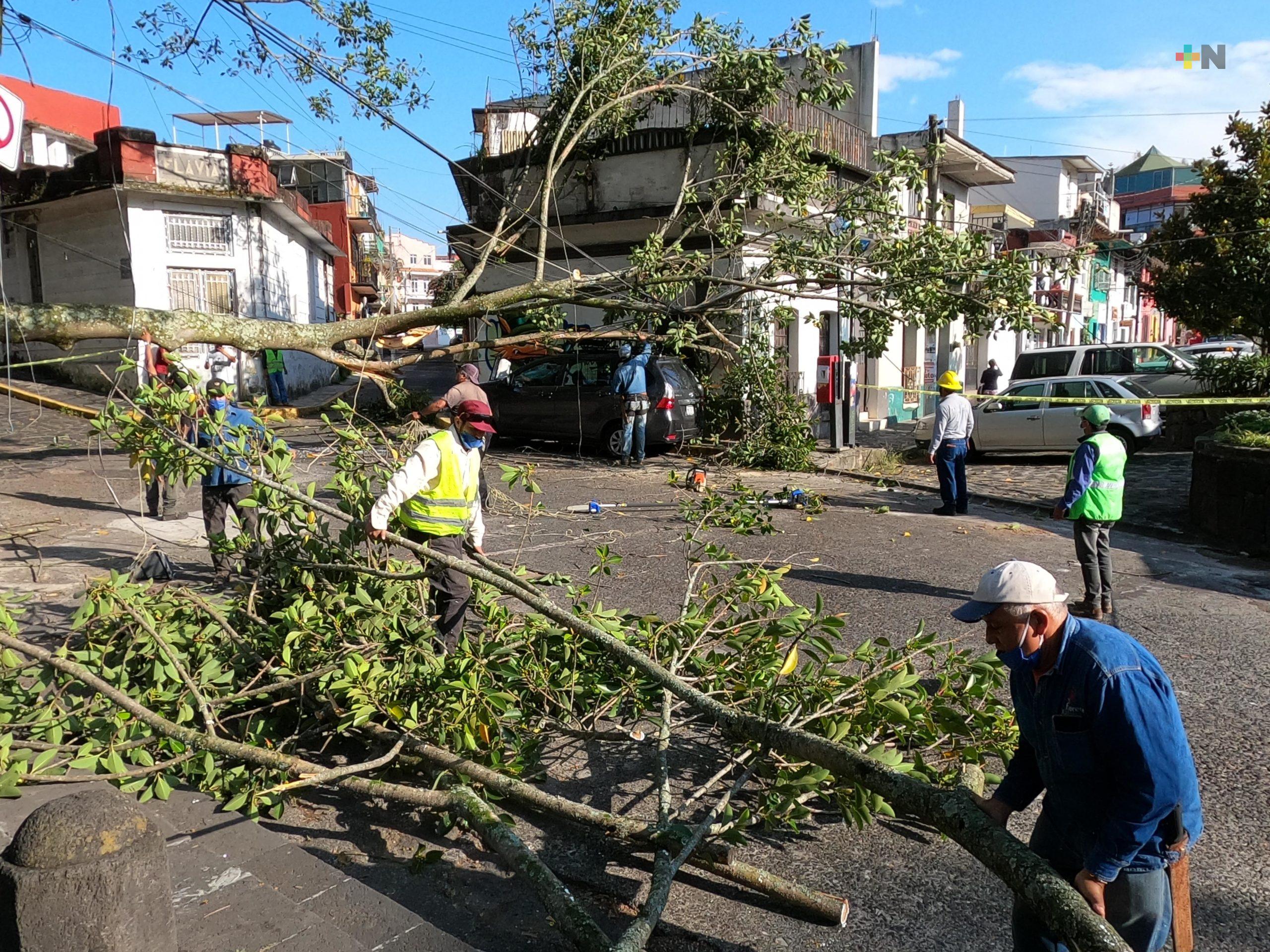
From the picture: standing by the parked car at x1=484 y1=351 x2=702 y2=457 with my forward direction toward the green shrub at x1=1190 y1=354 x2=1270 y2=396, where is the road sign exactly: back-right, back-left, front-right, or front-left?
back-right

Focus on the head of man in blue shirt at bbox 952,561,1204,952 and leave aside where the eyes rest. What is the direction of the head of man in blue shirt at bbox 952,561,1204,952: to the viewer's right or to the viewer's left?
to the viewer's left

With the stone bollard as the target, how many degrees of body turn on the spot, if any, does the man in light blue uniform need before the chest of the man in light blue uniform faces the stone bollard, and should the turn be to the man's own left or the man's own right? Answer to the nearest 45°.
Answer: approximately 180°

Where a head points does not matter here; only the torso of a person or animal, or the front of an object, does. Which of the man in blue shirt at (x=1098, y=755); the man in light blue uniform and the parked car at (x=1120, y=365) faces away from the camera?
the man in light blue uniform

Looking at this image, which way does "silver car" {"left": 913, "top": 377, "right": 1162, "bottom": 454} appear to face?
to the viewer's left

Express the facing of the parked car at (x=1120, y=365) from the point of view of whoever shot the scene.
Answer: facing to the right of the viewer

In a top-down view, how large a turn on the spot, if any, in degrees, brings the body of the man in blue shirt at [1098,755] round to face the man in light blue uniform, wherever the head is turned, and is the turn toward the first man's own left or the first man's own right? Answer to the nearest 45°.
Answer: approximately 90° to the first man's own right

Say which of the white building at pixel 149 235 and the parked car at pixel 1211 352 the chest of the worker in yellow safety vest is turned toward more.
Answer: the parked car

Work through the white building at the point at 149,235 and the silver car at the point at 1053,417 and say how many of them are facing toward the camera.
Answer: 1

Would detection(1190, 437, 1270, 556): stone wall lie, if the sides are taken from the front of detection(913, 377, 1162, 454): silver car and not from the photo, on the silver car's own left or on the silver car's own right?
on the silver car's own left

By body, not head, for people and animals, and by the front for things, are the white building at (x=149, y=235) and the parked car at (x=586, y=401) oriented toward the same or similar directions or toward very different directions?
very different directions

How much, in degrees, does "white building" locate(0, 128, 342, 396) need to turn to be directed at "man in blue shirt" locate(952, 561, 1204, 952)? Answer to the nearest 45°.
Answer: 0° — it already faces them
